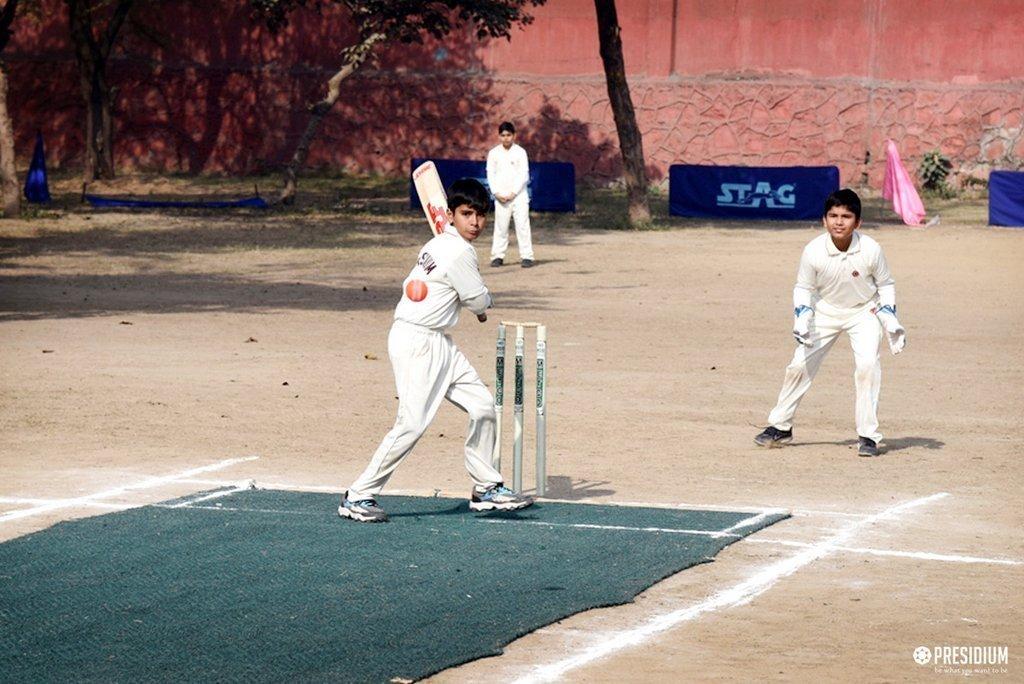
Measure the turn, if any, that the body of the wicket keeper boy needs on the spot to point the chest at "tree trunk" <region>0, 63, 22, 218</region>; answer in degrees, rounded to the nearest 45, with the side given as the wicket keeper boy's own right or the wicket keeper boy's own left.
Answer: approximately 135° to the wicket keeper boy's own right

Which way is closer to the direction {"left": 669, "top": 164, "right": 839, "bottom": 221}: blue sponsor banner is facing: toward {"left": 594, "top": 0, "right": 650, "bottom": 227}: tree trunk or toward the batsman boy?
the batsman boy

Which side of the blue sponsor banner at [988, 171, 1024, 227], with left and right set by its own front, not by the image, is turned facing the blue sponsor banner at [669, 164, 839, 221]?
right

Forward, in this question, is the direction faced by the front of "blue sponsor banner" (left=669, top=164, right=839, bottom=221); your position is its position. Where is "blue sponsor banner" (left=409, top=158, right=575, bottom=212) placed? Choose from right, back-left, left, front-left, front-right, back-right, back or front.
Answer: right

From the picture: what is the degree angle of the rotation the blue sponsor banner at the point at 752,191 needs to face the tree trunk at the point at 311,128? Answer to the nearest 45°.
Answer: approximately 90° to its right

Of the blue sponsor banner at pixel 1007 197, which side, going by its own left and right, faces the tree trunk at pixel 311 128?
right

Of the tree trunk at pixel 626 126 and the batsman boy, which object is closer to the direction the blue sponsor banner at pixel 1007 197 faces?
the batsman boy
